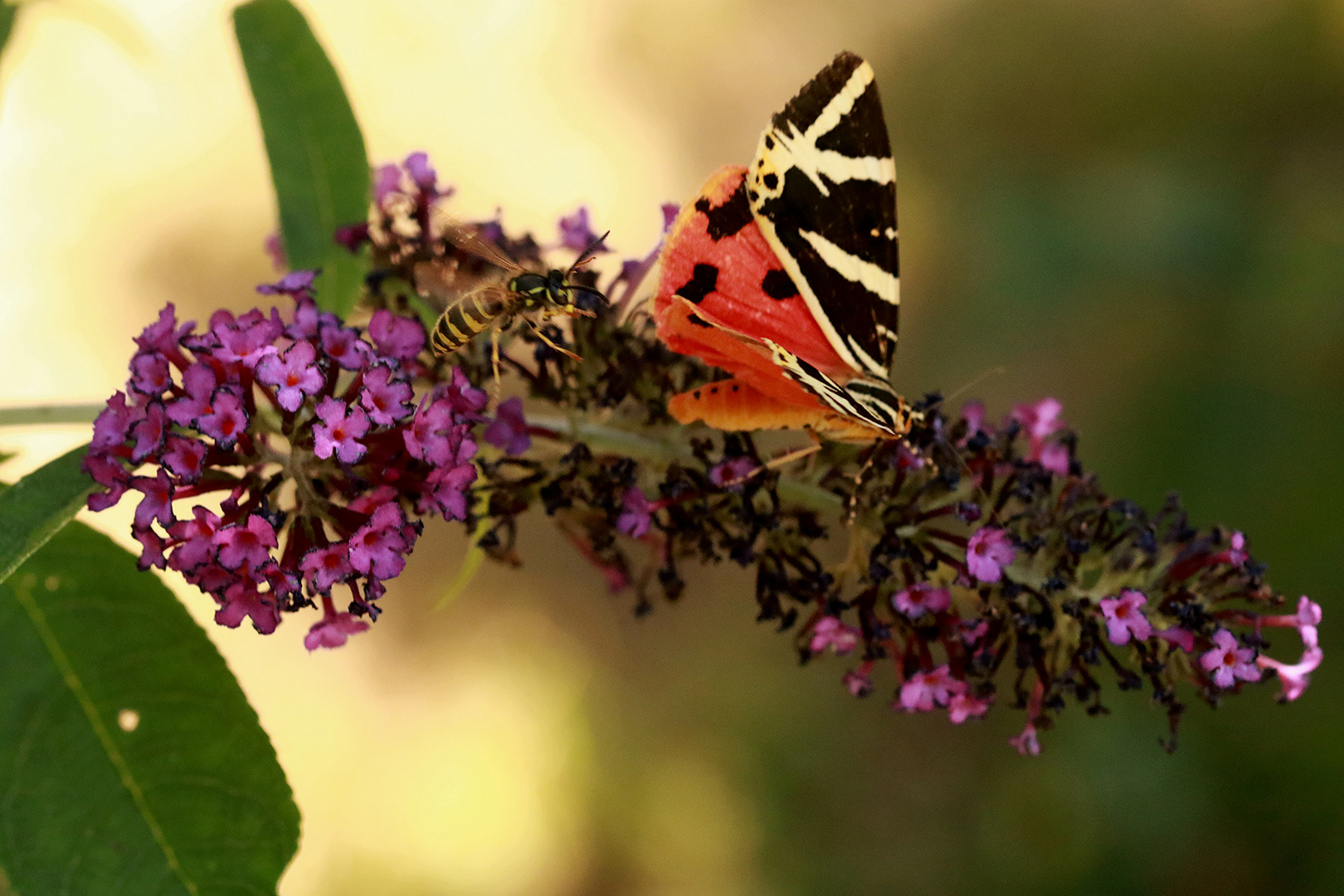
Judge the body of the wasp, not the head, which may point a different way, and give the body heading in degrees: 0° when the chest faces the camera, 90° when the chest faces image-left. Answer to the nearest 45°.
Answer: approximately 270°

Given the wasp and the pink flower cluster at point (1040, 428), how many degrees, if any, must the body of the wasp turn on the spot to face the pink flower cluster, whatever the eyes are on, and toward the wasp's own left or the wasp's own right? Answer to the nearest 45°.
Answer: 0° — it already faces it

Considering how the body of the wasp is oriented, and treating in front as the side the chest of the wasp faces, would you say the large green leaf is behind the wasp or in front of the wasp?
behind
